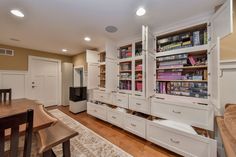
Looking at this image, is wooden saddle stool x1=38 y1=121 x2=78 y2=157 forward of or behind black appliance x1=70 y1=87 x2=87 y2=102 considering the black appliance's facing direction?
forward

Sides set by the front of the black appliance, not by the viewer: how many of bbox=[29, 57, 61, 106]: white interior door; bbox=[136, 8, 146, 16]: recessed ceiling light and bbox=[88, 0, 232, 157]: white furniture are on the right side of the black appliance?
1

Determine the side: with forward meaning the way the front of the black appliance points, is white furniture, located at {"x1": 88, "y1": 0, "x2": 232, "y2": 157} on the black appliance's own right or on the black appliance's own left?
on the black appliance's own left

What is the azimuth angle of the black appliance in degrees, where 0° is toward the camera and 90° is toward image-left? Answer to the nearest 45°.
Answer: approximately 45°

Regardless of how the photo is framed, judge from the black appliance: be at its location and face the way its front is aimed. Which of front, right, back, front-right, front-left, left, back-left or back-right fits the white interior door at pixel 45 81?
right

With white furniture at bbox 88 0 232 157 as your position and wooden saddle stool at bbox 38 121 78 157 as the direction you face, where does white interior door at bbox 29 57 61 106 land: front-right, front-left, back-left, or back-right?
front-right

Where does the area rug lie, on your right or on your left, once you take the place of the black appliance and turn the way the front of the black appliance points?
on your left

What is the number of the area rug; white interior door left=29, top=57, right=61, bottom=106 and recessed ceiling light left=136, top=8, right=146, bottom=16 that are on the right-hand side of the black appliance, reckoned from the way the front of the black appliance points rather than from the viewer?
1

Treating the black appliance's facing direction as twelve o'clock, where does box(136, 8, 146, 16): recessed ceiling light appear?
The recessed ceiling light is roughly at 10 o'clock from the black appliance.

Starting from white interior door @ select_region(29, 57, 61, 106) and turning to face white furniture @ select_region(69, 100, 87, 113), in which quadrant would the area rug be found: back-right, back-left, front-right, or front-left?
front-right
